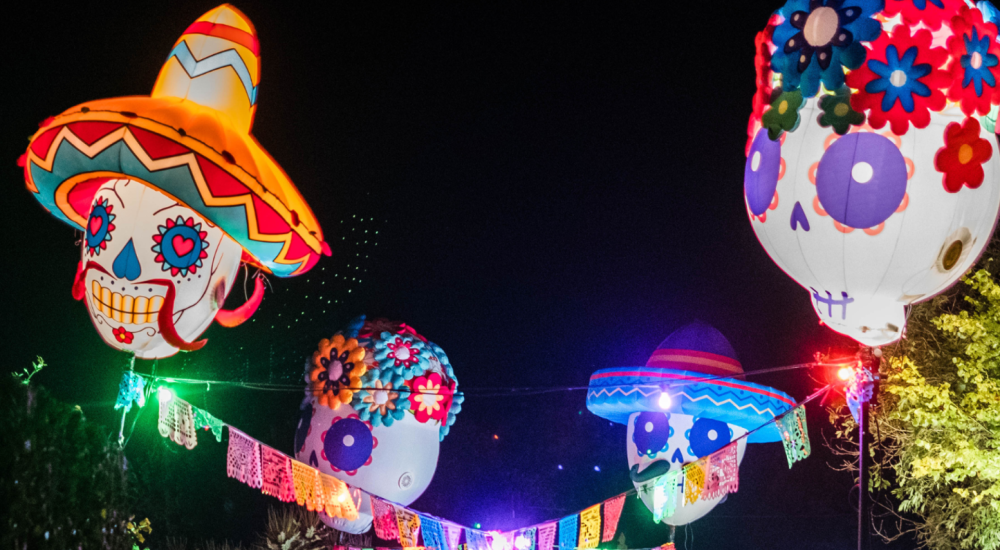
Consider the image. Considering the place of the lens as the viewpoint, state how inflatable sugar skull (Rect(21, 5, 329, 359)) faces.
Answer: facing the viewer and to the left of the viewer

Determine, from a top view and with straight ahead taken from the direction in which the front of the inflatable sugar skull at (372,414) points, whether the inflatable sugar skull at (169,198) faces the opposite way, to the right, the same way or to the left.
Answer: the same way

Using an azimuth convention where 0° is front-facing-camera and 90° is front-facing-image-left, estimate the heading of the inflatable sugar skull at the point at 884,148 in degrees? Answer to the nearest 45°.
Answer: approximately 45°

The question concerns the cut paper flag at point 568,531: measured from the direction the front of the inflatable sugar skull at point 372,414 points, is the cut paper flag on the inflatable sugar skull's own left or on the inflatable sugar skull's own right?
on the inflatable sugar skull's own left

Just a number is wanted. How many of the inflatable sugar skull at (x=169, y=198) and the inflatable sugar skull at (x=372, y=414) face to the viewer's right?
0

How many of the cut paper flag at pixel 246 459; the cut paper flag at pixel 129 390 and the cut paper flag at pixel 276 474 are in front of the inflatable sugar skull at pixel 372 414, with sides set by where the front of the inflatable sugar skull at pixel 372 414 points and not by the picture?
3

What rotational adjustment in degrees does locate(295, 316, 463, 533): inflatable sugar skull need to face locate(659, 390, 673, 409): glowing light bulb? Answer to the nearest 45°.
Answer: approximately 135° to its left

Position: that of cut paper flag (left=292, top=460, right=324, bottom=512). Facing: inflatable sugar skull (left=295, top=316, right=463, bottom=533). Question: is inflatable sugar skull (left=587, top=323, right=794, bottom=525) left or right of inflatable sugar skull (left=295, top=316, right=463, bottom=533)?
right

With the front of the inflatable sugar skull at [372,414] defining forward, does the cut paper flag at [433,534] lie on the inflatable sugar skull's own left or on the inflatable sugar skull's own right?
on the inflatable sugar skull's own left

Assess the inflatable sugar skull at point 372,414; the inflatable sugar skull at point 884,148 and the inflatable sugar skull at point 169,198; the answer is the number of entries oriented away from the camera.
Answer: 0
